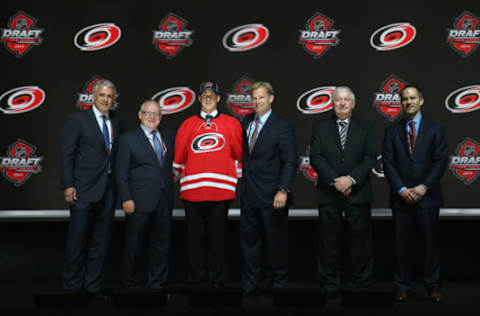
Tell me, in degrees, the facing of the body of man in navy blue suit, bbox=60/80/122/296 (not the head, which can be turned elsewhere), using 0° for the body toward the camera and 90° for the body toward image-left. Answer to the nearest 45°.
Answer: approximately 315°

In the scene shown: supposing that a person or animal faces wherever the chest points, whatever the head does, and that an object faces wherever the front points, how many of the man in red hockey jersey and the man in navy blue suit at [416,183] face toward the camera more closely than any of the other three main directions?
2

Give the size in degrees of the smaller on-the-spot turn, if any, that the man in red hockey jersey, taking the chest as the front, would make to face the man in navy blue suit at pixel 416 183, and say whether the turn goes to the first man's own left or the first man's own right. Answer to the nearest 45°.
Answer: approximately 90° to the first man's own left

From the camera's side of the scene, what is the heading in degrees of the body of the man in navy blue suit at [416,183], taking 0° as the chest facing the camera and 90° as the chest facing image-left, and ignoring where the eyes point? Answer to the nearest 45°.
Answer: approximately 0°
